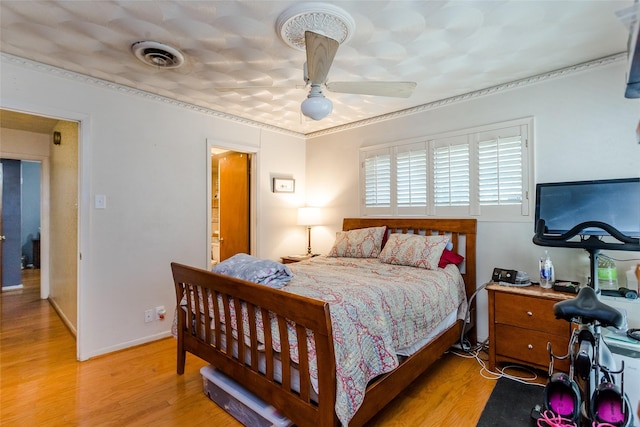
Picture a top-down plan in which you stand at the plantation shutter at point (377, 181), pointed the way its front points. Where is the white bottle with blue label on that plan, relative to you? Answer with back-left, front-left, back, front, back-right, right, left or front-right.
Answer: left

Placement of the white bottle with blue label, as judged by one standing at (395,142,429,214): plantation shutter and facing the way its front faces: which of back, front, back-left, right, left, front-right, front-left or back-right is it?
left

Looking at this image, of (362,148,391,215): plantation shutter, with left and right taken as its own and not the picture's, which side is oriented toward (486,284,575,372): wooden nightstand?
left

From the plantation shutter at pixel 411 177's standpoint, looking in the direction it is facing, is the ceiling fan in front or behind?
in front

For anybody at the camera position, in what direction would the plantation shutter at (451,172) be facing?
facing the viewer and to the left of the viewer

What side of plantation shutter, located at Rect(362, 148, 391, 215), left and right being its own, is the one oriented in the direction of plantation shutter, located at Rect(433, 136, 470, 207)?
left

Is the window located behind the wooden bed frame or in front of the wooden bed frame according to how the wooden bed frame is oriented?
behind

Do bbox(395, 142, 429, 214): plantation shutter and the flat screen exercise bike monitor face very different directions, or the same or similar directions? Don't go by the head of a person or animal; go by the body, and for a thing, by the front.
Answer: same or similar directions

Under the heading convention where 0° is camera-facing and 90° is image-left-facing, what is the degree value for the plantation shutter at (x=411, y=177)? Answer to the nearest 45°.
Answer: approximately 45°

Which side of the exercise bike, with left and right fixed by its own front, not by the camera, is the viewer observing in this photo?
back

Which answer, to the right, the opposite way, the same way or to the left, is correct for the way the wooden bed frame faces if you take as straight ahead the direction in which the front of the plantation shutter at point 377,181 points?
the same way

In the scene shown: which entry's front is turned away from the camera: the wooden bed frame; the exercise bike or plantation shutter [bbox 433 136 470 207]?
the exercise bike

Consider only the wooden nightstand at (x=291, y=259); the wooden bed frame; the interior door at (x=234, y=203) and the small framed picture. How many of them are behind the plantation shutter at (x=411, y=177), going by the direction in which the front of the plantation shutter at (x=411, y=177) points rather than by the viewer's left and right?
0

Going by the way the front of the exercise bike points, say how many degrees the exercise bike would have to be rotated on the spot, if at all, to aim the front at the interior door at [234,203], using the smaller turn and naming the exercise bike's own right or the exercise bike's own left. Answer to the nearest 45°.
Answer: approximately 90° to the exercise bike's own left

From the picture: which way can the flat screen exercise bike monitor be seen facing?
toward the camera

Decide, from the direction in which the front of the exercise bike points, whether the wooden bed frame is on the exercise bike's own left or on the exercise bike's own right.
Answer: on the exercise bike's own left

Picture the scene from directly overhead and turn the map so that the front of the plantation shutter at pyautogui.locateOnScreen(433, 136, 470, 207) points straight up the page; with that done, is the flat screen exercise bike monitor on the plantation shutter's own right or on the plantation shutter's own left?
on the plantation shutter's own left

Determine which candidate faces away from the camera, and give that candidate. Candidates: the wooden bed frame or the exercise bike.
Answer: the exercise bike

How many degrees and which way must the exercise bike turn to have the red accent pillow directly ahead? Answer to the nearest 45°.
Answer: approximately 45° to its left

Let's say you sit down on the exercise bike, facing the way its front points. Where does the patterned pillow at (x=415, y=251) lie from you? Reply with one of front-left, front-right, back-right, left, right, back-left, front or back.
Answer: front-left
